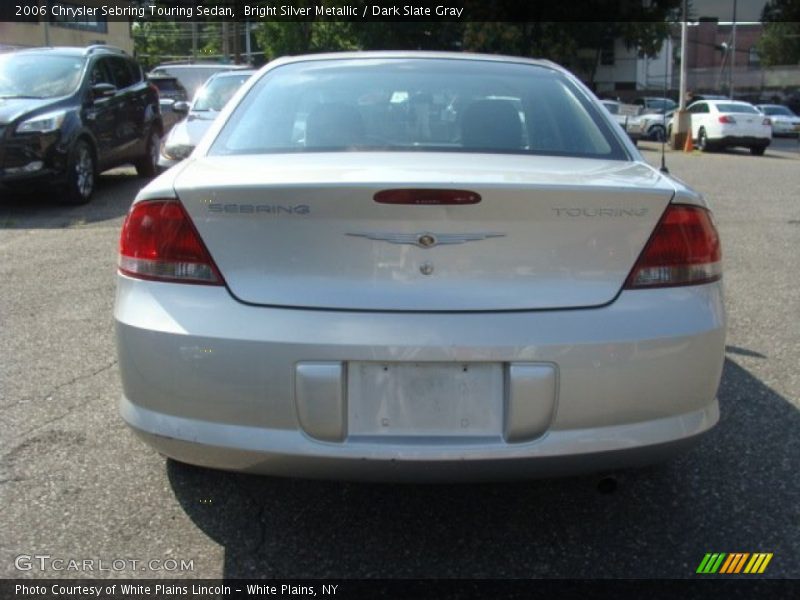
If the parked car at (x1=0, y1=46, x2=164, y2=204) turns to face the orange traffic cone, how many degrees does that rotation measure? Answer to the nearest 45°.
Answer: approximately 180°

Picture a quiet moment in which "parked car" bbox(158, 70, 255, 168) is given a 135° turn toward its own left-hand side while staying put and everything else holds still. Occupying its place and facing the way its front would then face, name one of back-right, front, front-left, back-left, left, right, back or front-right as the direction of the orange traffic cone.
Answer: front-left

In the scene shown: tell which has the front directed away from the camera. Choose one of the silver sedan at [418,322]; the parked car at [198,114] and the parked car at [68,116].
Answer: the silver sedan

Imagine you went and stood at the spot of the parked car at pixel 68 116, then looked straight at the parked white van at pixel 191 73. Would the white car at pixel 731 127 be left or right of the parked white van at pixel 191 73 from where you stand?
right

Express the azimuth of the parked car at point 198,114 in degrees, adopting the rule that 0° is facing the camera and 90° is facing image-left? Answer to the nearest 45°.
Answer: approximately 45°

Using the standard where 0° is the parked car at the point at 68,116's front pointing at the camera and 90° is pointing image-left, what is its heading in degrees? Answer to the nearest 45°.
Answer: approximately 45°

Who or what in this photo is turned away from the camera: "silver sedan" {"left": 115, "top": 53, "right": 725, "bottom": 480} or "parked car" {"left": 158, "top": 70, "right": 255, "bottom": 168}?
the silver sedan

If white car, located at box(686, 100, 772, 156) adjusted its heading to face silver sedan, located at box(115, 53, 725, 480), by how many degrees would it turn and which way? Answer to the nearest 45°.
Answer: approximately 135° to its left

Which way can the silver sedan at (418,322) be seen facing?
away from the camera

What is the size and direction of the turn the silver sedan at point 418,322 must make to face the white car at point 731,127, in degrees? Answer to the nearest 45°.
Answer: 0° — it already faces it
